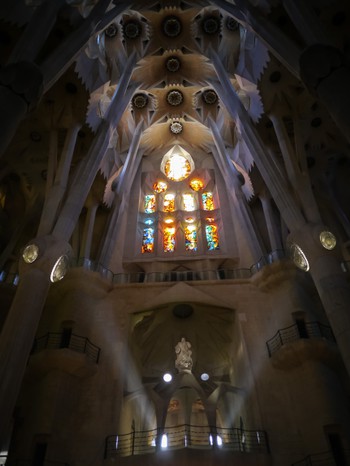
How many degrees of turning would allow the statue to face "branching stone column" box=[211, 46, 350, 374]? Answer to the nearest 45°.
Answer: approximately 45° to its left

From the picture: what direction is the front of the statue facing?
toward the camera

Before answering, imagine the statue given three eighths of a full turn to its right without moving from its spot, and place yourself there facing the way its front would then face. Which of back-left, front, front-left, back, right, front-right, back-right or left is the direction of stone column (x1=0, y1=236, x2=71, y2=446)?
left

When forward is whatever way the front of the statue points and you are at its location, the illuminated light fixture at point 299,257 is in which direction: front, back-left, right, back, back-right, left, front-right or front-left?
front-left

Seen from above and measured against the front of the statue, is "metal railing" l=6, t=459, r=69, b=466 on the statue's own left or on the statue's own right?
on the statue's own right

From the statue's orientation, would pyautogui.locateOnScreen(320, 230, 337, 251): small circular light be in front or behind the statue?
in front

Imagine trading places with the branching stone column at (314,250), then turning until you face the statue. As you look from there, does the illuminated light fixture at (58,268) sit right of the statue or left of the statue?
left
